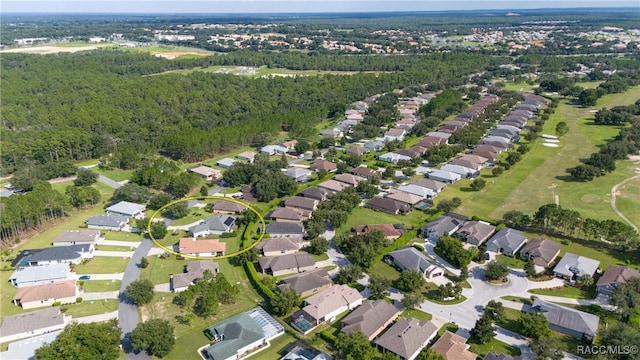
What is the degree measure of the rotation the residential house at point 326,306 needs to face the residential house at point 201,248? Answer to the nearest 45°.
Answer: approximately 90° to its left

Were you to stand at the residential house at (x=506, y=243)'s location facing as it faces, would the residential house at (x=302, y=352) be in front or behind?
in front

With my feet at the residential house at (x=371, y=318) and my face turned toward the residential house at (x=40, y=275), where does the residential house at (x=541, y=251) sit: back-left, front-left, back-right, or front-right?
back-right

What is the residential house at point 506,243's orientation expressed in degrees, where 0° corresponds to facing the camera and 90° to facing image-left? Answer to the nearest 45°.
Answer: approximately 45°

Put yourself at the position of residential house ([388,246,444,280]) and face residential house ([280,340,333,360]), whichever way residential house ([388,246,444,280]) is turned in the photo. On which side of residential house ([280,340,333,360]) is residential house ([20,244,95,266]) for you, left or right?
right

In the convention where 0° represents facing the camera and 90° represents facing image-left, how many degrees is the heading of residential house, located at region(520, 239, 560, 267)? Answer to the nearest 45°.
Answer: approximately 45°

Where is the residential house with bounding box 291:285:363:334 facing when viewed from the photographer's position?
facing away from the viewer and to the right of the viewer
